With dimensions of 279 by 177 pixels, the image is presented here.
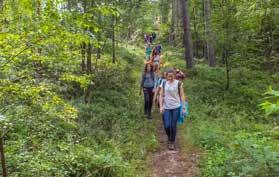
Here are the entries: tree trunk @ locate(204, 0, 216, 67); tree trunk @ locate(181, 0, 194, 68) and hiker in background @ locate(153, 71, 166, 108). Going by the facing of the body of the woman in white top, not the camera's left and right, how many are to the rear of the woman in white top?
3

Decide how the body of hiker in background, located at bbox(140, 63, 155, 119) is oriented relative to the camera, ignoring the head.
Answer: toward the camera

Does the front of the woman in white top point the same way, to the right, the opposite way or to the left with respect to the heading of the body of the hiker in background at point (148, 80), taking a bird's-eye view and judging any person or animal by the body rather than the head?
the same way

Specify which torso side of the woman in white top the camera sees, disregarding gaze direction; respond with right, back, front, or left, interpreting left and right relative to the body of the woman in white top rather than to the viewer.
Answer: front

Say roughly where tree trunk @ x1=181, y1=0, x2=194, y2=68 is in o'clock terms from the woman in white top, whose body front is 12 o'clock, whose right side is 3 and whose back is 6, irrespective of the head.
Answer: The tree trunk is roughly at 6 o'clock from the woman in white top.

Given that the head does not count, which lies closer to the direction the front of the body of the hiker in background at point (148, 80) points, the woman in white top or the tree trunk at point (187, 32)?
the woman in white top

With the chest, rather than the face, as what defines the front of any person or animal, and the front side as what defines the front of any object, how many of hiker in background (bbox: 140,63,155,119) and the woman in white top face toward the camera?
2

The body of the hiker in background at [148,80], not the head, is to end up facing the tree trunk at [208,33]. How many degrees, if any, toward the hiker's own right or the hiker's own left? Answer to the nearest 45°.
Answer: approximately 180°

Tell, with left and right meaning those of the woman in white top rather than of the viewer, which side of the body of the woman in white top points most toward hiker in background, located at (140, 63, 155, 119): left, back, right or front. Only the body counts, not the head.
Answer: back

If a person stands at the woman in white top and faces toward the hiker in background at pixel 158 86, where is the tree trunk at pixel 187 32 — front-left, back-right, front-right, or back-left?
front-right

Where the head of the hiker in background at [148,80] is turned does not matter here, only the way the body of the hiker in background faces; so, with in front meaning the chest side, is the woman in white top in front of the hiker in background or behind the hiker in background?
in front

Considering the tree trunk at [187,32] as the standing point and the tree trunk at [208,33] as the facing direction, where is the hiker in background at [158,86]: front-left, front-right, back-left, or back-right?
back-right

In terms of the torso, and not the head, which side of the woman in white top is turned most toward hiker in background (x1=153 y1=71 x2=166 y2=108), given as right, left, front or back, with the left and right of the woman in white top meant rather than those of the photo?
back

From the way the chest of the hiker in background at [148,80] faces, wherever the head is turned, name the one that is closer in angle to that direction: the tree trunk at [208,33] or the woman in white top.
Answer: the woman in white top

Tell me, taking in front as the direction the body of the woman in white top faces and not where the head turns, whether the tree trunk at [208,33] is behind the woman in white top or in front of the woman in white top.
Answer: behind

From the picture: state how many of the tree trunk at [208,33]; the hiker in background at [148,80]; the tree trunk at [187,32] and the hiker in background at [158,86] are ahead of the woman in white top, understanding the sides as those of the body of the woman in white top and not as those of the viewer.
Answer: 0
